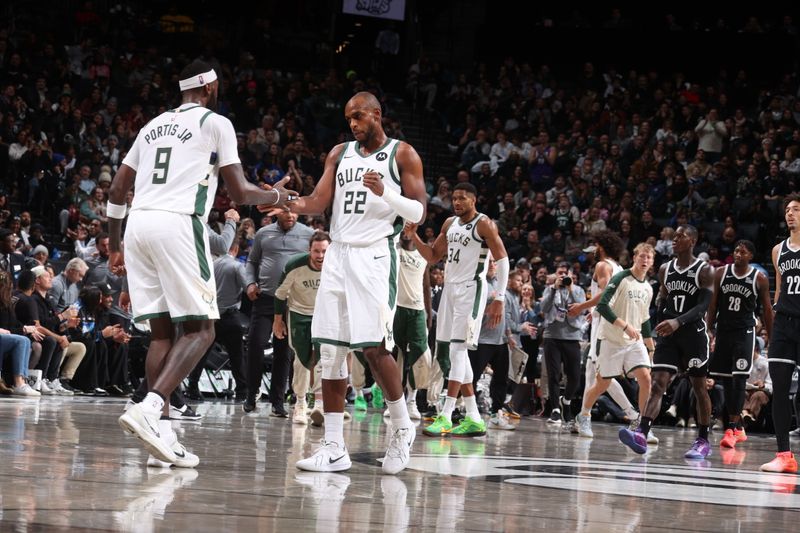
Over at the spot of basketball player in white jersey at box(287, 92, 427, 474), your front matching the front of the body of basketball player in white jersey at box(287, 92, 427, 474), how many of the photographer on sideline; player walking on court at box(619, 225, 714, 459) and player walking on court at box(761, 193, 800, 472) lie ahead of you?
0

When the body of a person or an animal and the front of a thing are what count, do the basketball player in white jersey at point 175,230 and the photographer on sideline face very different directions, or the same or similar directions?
very different directions

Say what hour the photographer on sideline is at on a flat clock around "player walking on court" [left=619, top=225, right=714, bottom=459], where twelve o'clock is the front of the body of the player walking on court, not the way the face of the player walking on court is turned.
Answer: The photographer on sideline is roughly at 4 o'clock from the player walking on court.

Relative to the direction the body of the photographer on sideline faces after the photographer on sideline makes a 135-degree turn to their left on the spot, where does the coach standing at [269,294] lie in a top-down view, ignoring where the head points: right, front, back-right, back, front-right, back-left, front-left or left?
back

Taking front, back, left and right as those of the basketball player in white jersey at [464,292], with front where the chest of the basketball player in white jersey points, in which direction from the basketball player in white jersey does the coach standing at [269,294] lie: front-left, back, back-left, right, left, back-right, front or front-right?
right

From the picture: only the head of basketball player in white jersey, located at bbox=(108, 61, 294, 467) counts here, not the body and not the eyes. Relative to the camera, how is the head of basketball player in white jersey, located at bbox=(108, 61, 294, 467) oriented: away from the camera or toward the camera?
away from the camera

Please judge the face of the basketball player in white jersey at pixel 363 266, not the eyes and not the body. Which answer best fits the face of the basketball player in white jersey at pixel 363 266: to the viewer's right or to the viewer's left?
to the viewer's left

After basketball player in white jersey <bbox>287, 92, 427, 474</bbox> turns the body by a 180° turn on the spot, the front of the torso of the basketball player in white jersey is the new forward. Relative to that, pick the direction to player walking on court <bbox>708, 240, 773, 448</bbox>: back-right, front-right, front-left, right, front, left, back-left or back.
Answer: front

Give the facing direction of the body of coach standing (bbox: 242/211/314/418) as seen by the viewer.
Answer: toward the camera

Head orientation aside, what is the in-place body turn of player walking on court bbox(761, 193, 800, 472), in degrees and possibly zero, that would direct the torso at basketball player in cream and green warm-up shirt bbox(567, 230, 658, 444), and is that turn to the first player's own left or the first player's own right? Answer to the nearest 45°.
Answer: approximately 90° to the first player's own right

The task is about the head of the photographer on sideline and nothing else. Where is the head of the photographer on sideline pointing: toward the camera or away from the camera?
toward the camera

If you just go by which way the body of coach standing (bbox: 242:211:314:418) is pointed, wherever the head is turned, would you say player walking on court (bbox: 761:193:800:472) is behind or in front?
in front

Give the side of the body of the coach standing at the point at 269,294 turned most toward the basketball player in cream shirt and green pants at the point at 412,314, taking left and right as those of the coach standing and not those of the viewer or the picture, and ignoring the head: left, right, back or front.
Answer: left

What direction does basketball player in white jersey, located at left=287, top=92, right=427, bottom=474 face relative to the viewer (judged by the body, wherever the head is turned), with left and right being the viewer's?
facing the viewer and to the left of the viewer

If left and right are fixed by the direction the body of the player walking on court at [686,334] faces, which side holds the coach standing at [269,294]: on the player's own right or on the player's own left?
on the player's own right

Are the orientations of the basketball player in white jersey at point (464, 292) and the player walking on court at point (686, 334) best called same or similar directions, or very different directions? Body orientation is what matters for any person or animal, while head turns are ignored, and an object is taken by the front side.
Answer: same or similar directions
